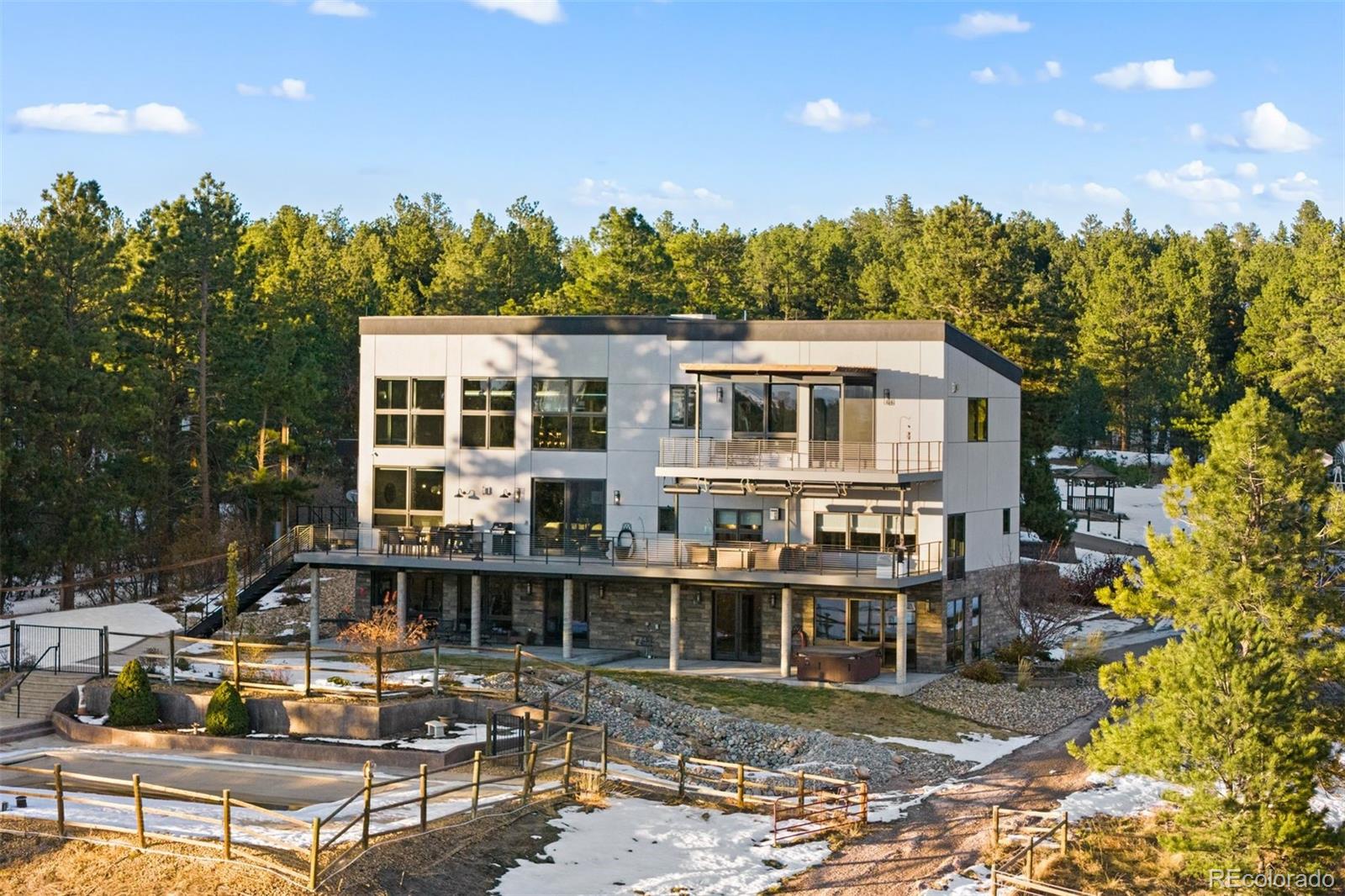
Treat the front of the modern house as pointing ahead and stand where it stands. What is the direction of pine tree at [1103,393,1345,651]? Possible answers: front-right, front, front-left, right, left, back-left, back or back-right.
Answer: front-left

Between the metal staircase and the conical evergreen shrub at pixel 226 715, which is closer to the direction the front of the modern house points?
the conical evergreen shrub

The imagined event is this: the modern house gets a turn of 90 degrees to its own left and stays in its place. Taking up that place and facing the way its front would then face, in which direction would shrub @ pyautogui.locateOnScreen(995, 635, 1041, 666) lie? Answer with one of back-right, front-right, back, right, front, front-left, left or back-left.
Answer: front

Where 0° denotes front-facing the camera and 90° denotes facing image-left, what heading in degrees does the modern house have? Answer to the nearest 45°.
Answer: approximately 0°

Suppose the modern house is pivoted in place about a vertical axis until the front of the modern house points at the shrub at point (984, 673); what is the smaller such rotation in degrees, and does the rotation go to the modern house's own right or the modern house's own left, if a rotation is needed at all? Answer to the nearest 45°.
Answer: approximately 90° to the modern house's own left

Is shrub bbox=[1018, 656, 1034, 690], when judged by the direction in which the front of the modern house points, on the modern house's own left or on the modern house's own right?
on the modern house's own left

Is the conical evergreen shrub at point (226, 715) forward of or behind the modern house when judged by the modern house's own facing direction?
forward

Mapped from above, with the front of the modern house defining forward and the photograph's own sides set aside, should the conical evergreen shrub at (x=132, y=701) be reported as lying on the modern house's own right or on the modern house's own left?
on the modern house's own right

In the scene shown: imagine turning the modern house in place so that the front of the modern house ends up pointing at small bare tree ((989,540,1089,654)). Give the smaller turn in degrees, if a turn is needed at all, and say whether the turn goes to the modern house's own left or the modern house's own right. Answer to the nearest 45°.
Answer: approximately 90° to the modern house's own left

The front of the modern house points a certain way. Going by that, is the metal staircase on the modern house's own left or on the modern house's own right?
on the modern house's own right

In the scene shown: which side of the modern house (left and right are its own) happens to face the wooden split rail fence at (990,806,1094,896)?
front

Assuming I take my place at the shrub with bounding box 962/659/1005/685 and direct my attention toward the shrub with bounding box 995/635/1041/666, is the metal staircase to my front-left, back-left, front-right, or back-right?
back-left
